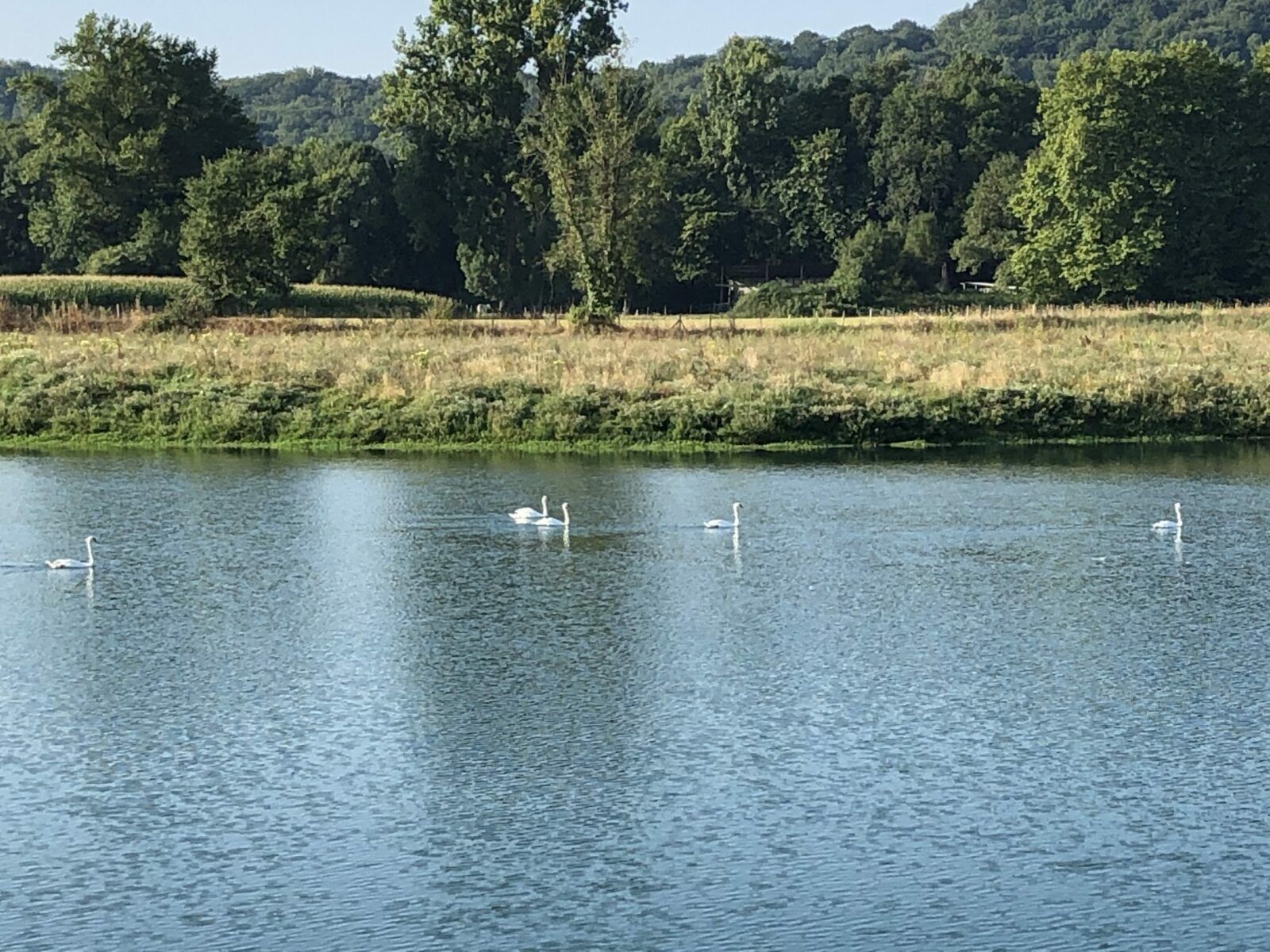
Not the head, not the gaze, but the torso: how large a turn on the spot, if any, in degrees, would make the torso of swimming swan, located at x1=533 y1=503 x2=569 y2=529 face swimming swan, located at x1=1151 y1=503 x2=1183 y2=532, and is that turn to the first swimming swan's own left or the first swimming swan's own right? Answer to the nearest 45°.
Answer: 0° — it already faces it

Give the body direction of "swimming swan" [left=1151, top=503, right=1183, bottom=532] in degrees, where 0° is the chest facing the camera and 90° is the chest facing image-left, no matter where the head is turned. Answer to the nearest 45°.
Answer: approximately 270°

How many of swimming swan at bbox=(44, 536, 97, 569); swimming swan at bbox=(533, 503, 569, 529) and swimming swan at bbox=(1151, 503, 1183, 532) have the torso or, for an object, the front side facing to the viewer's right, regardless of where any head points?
3

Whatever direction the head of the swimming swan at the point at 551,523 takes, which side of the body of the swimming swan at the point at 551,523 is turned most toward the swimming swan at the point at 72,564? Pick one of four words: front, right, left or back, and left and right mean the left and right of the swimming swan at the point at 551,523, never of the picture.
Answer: back

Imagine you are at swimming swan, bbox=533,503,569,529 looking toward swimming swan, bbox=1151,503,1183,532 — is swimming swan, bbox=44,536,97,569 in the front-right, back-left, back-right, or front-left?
back-right

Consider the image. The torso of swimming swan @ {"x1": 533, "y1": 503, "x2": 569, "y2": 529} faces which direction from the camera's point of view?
to the viewer's right

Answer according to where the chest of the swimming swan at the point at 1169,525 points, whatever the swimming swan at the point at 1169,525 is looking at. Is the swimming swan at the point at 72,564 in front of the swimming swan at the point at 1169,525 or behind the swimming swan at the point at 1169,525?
behind

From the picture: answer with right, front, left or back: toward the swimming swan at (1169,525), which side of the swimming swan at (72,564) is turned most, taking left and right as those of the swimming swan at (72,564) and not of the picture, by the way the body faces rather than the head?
front

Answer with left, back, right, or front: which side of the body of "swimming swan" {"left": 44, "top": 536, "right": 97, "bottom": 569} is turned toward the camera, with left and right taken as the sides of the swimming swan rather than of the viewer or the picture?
right

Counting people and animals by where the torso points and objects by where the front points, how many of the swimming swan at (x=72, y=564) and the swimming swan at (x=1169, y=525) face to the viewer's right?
2
